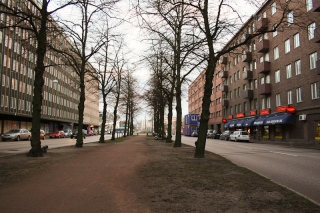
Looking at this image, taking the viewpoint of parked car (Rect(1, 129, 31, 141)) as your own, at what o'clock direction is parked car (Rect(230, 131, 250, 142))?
parked car (Rect(230, 131, 250, 142)) is roughly at 8 o'clock from parked car (Rect(1, 129, 31, 141)).

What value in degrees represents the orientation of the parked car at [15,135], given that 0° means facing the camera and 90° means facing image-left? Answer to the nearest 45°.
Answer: approximately 45°

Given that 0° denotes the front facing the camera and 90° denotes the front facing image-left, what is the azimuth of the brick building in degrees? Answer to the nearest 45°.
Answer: approximately 45°

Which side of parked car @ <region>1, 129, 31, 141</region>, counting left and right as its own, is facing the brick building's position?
left
